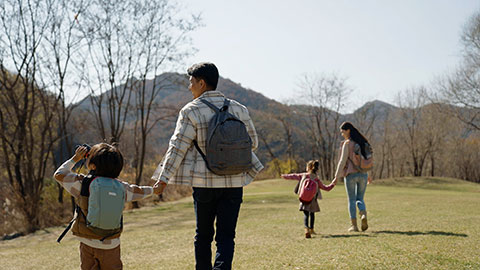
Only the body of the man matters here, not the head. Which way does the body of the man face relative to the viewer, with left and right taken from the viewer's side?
facing away from the viewer and to the left of the viewer

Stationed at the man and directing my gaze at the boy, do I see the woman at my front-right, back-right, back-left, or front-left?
back-right

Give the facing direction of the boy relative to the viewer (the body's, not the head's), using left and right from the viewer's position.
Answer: facing away from the viewer and to the left of the viewer

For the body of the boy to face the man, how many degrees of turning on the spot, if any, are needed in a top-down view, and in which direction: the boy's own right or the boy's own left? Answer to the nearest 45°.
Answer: approximately 135° to the boy's own right

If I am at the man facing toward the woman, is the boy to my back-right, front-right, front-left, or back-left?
back-left

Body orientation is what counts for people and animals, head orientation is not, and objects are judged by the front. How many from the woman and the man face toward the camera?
0

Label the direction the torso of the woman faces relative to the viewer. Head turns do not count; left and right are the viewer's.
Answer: facing away from the viewer and to the left of the viewer

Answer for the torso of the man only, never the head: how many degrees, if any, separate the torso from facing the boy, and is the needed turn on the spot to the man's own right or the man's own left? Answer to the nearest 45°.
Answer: approximately 45° to the man's own left

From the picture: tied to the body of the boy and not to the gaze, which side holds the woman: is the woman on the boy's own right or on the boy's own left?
on the boy's own right

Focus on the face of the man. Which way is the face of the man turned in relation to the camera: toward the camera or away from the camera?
away from the camera

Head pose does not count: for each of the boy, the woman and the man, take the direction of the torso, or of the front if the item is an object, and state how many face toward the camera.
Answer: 0
